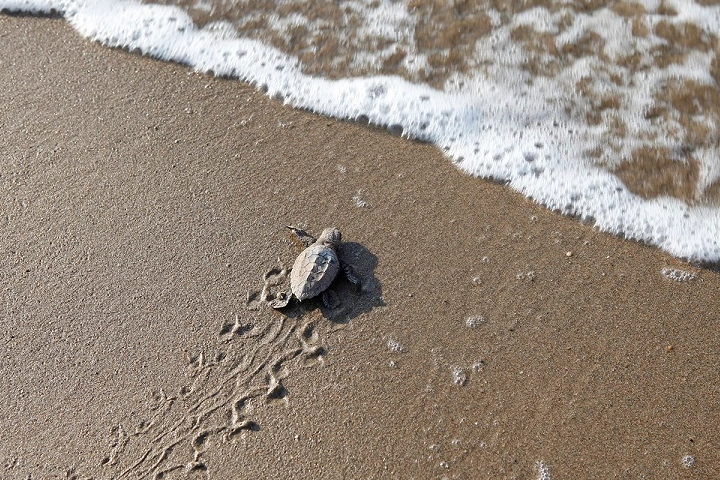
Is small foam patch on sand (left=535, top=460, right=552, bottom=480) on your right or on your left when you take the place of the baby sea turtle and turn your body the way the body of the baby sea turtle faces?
on your right

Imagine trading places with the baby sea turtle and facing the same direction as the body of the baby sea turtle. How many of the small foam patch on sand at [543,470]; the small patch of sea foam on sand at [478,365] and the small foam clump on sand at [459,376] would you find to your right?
3

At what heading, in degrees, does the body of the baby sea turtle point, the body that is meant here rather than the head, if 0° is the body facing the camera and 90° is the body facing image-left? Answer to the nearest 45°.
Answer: approximately 225°

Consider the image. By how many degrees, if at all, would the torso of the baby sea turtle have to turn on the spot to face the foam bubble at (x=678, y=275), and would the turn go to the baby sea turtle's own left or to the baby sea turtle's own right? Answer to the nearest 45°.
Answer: approximately 45° to the baby sea turtle's own right

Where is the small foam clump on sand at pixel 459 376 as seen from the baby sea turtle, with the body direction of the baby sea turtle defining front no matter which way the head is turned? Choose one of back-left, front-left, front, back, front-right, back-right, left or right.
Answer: right

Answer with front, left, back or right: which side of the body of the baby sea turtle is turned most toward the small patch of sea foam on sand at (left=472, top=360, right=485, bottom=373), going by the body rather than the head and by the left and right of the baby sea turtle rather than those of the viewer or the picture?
right
